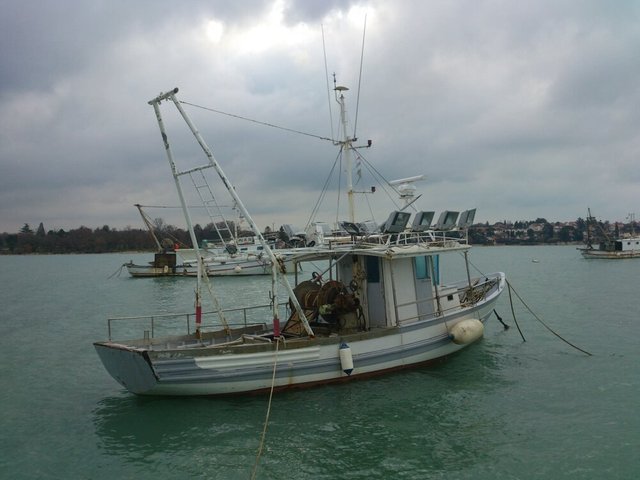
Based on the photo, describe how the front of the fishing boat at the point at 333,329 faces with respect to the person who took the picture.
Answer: facing away from the viewer and to the right of the viewer
